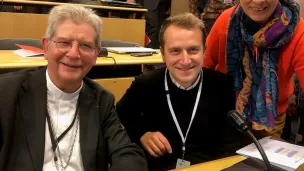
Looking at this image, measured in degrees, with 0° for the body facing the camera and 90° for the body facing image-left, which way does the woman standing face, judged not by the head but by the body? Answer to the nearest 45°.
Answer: approximately 0°

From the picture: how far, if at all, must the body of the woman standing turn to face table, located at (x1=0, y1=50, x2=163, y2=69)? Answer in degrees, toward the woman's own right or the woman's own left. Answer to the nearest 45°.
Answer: approximately 90° to the woman's own right

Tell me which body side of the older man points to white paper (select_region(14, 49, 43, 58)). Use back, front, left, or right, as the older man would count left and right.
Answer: back

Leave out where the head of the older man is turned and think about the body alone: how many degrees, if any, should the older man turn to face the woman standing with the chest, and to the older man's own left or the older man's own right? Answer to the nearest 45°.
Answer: approximately 90° to the older man's own left

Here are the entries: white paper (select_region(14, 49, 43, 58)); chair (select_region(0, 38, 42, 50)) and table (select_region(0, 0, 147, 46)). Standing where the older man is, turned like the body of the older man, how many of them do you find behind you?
3

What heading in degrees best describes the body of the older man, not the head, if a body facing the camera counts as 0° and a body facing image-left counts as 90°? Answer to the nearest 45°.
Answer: approximately 0°

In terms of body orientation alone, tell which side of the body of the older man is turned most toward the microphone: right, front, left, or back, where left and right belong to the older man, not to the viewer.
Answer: left

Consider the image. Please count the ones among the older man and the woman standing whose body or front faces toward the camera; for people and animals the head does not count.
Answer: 2

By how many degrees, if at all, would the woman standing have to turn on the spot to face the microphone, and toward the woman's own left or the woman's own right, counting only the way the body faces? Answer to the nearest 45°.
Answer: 0° — they already face it
